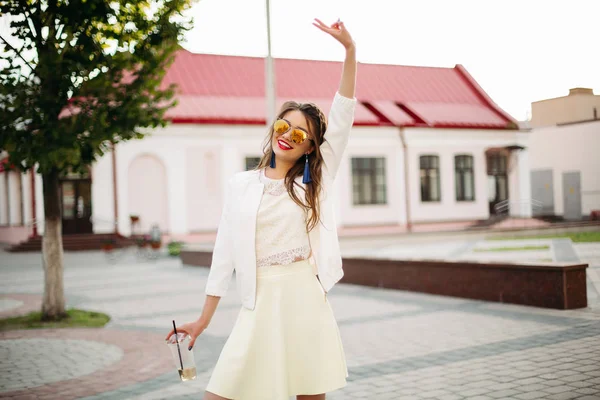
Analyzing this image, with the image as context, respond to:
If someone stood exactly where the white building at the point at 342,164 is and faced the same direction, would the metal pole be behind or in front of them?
in front

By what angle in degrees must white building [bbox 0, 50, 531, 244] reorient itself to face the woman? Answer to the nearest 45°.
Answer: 0° — it already faces them

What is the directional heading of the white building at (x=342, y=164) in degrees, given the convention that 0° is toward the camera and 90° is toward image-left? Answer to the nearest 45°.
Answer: approximately 0°

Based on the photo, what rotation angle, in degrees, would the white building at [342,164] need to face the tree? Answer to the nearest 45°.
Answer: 0° — it already faces it
